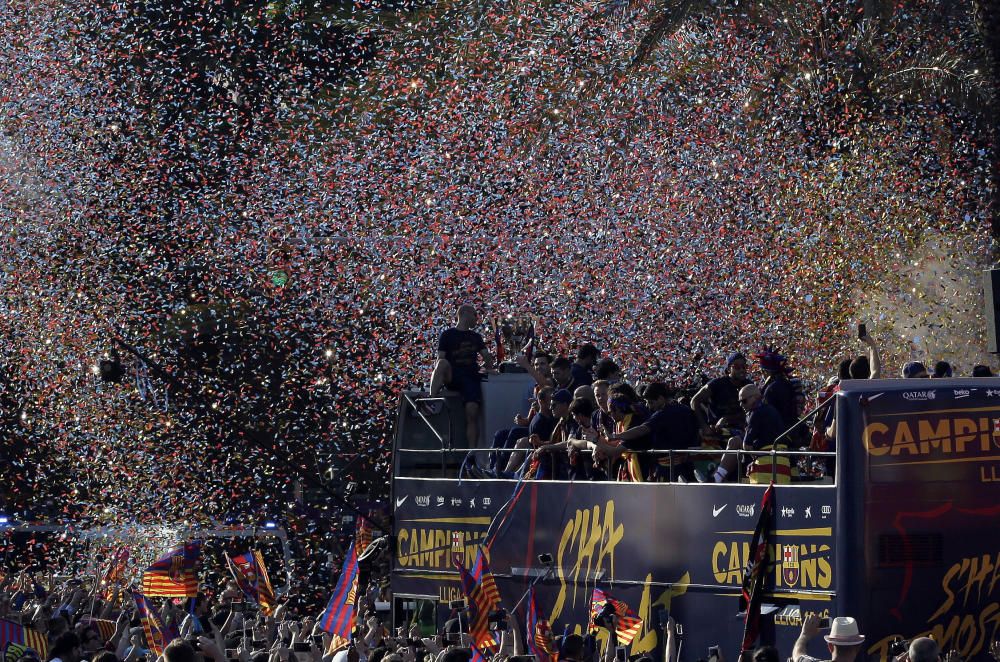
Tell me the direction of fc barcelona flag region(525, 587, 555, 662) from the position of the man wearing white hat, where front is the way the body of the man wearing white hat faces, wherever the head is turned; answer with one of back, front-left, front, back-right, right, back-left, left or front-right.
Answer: front-left

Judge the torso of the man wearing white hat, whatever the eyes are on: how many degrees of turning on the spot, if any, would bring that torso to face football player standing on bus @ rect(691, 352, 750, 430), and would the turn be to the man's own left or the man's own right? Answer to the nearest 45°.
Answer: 0° — they already face them

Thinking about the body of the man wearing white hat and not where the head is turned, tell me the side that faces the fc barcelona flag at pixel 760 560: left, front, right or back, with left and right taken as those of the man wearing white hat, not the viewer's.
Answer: front

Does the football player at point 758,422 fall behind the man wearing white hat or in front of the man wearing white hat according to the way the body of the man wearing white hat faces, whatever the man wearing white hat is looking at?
in front

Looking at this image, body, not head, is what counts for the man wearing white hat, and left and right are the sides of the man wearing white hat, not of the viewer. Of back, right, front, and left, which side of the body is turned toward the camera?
back
